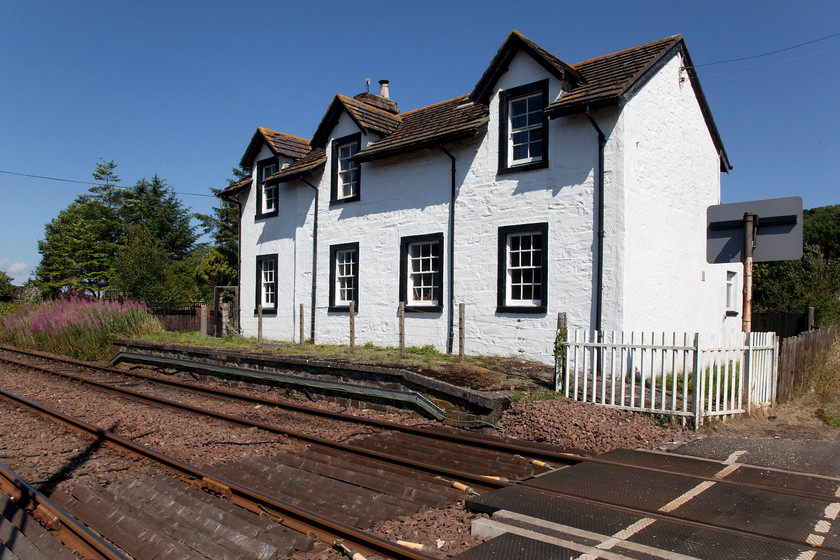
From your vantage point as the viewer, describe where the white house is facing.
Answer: facing the viewer and to the left of the viewer

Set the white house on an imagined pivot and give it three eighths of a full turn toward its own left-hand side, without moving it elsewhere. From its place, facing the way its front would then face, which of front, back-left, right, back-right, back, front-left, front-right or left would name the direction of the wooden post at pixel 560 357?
right

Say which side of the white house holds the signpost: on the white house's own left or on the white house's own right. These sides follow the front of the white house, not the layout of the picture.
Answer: on the white house's own left

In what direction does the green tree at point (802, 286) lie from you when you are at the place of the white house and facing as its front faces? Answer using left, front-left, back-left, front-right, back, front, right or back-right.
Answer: back

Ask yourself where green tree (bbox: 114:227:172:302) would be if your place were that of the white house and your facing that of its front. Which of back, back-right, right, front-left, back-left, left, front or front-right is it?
right
